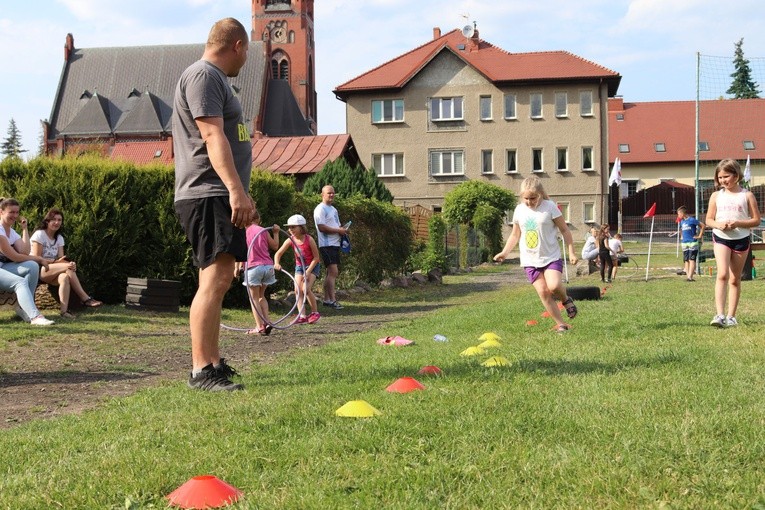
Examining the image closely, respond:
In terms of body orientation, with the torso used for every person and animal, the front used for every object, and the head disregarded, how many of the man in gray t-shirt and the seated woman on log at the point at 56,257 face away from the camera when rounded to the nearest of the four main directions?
0

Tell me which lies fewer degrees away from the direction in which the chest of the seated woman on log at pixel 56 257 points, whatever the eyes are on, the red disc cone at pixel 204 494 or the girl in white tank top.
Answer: the girl in white tank top

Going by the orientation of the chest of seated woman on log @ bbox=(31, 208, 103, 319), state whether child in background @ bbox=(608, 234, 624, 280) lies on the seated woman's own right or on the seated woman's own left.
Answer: on the seated woman's own left

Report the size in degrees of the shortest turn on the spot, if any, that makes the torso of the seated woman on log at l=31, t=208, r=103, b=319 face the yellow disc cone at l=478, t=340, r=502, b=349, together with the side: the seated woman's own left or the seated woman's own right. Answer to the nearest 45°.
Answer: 0° — they already face it

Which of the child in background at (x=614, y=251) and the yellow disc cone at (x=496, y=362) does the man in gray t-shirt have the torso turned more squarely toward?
the yellow disc cone

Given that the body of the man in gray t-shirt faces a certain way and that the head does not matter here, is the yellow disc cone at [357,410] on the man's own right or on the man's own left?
on the man's own right

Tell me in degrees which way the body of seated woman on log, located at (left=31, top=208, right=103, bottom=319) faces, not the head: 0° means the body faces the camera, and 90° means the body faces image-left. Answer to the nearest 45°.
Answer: approximately 315°

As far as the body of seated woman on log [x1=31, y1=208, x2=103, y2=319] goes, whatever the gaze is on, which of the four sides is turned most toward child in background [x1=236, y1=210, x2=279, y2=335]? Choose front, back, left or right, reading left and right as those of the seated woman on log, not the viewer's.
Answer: front

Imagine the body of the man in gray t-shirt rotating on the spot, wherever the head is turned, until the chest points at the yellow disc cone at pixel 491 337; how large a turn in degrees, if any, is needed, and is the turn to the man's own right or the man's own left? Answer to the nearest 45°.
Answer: approximately 45° to the man's own left

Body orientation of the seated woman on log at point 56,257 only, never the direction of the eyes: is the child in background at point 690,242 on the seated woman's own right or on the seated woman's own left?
on the seated woman's own left

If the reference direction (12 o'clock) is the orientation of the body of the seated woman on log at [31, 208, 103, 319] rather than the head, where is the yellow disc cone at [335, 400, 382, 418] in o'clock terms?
The yellow disc cone is roughly at 1 o'clock from the seated woman on log.

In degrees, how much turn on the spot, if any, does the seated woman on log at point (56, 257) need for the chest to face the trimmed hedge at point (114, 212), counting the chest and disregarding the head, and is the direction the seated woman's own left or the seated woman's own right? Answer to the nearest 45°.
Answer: approximately 90° to the seated woman's own left

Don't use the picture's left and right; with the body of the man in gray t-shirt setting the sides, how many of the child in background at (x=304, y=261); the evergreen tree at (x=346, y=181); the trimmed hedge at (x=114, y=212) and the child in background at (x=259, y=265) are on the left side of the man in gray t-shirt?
4

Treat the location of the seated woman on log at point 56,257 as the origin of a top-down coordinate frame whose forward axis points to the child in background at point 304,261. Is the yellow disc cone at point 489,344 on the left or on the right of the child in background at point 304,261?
right

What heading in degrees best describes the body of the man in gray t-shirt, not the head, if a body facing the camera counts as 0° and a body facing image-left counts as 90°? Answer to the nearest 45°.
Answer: approximately 270°
